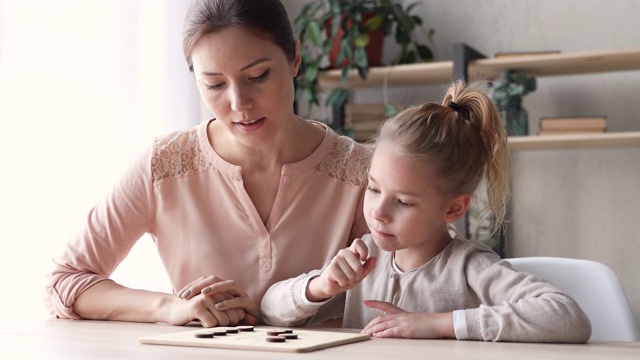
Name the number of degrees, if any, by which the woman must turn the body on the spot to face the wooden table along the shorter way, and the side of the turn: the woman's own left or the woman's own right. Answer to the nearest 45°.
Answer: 0° — they already face it

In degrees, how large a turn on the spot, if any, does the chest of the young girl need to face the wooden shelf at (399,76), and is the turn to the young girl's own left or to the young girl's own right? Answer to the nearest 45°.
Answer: approximately 135° to the young girl's own right

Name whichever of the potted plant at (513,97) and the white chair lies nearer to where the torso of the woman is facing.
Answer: the white chair

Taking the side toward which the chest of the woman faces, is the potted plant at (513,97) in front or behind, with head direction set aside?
behind

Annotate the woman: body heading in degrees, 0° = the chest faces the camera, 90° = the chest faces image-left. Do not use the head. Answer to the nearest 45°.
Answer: approximately 0°

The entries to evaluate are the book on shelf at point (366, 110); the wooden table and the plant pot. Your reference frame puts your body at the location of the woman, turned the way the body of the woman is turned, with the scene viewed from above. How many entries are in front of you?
1

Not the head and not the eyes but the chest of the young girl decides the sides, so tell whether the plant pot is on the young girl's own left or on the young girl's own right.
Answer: on the young girl's own right

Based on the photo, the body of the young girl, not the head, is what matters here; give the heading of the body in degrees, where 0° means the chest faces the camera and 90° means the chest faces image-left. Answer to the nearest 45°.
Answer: approximately 45°

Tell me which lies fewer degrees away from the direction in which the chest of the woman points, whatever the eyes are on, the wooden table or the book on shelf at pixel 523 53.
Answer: the wooden table

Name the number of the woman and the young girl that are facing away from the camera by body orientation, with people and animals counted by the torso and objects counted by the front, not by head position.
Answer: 0
